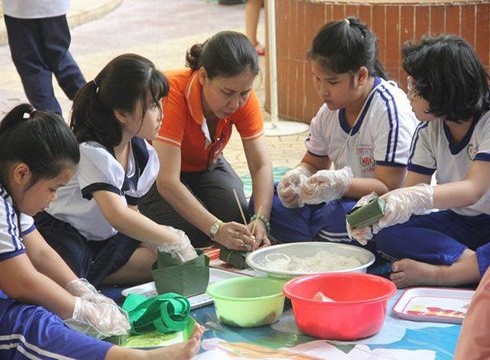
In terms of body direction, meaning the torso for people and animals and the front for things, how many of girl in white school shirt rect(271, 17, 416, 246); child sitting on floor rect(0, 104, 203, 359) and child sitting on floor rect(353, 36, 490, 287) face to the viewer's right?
1

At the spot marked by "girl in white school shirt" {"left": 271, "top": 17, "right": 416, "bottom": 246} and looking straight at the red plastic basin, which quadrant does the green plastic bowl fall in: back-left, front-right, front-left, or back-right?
front-right

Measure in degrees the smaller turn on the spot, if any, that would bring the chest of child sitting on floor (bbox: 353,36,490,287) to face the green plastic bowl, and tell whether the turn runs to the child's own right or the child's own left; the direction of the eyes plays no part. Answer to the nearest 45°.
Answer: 0° — they already face it

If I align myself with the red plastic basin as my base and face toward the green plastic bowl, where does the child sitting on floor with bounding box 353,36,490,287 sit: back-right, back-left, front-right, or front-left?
back-right

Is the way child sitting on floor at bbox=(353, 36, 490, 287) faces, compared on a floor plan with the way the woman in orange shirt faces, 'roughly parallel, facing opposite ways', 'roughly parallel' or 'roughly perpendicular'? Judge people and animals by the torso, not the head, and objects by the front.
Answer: roughly perpendicular

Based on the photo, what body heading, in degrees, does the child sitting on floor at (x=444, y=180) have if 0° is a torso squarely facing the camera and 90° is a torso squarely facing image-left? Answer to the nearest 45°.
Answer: approximately 45°

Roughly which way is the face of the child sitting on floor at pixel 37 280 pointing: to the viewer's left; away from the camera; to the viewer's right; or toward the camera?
to the viewer's right

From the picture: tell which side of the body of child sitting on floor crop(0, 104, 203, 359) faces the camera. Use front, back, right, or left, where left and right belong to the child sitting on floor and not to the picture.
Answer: right

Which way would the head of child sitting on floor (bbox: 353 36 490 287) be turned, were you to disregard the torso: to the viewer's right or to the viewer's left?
to the viewer's left

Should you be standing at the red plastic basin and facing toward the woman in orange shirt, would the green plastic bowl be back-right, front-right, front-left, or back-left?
front-left

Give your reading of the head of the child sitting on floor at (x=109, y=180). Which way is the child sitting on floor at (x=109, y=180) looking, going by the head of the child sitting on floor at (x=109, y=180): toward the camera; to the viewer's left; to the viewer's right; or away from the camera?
to the viewer's right

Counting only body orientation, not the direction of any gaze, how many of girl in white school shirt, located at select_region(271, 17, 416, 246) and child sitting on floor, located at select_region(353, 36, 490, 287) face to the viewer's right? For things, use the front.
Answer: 0

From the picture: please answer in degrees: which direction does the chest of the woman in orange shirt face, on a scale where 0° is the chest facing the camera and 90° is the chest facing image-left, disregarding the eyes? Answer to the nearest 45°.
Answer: approximately 315°

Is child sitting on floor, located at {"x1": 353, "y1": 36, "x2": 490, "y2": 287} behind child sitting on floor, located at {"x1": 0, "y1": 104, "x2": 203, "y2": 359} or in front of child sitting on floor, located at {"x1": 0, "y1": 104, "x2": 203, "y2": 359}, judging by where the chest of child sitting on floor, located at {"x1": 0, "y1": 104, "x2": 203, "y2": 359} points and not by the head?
in front

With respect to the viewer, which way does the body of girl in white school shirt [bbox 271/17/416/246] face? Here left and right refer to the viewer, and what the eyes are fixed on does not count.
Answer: facing the viewer and to the left of the viewer
